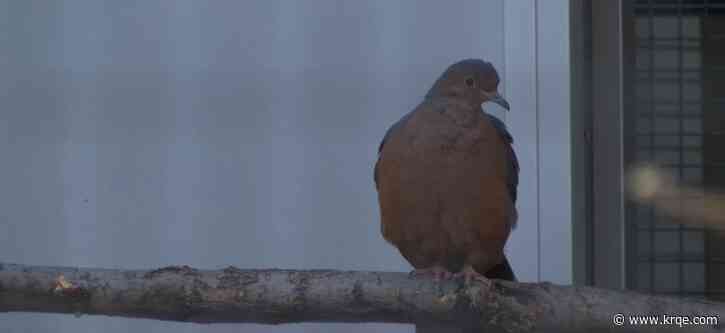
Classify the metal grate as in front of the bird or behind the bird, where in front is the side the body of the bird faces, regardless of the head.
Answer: behind

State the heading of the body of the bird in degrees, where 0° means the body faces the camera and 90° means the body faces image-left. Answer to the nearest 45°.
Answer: approximately 0°
